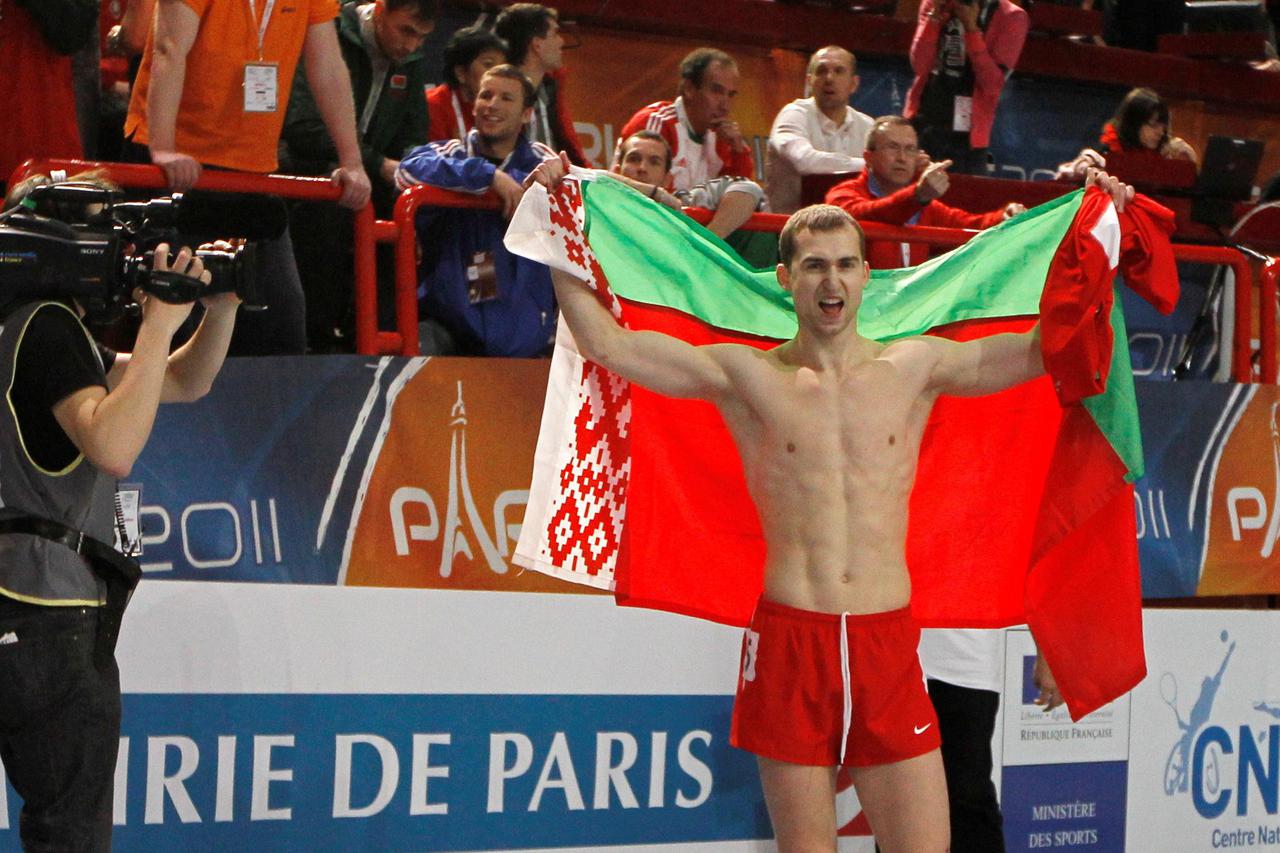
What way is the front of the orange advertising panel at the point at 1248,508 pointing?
toward the camera

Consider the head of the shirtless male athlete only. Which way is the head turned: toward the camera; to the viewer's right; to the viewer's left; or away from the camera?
toward the camera

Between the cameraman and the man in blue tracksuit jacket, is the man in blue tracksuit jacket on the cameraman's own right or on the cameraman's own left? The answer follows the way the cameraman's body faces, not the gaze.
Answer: on the cameraman's own left

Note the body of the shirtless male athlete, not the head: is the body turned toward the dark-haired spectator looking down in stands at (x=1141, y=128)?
no

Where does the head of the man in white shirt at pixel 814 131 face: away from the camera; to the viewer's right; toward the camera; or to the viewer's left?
toward the camera

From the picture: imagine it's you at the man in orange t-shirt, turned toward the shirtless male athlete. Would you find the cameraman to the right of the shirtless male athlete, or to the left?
right

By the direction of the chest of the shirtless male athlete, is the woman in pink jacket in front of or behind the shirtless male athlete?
behind

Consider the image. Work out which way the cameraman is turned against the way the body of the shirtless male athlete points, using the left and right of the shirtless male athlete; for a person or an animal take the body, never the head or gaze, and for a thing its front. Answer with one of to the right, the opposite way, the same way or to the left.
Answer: to the left

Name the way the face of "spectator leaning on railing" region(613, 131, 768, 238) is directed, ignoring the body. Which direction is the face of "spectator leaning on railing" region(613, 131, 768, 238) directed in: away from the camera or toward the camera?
toward the camera

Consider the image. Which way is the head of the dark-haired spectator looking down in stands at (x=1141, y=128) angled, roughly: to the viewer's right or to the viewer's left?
to the viewer's right

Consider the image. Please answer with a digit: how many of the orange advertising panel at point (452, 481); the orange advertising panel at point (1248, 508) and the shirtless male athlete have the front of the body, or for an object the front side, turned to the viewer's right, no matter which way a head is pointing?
0

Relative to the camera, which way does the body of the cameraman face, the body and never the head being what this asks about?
to the viewer's right

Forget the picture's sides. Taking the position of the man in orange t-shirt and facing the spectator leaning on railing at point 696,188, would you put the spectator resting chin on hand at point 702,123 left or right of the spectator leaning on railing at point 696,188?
left

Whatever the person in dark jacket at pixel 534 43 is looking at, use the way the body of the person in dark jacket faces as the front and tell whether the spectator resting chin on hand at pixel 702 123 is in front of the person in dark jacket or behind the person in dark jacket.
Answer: in front
